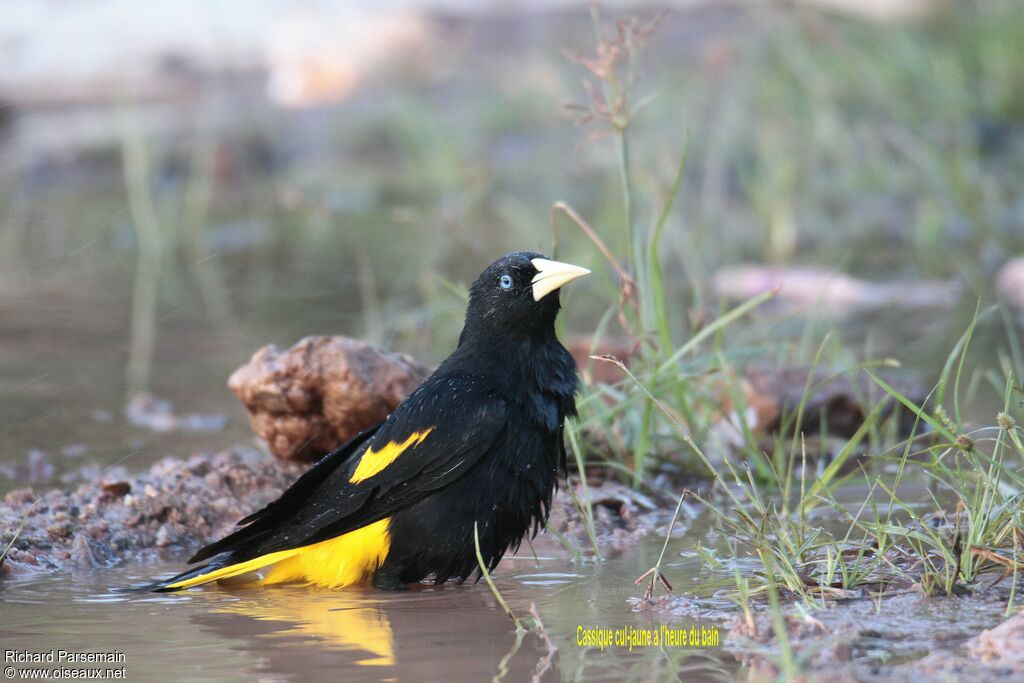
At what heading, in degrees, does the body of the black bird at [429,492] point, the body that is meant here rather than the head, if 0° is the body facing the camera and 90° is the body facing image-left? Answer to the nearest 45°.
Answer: approximately 270°

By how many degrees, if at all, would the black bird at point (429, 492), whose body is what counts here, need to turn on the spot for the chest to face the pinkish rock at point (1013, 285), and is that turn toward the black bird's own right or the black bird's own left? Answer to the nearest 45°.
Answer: approximately 45° to the black bird's own left

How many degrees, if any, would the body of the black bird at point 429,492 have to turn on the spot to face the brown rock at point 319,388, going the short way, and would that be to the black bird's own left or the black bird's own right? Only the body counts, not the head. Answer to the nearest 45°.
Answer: approximately 90° to the black bird's own left

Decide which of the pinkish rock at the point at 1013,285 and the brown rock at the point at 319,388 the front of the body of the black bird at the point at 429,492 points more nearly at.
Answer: the pinkish rock

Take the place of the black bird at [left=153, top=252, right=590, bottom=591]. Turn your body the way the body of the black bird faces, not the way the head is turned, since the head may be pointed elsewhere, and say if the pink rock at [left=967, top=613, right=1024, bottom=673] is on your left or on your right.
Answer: on your right
